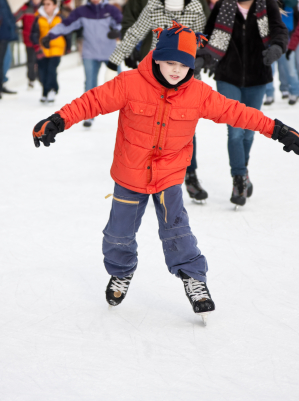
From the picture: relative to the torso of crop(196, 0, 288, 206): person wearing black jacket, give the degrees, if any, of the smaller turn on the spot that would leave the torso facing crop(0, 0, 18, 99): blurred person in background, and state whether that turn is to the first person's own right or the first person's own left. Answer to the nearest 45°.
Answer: approximately 135° to the first person's own right

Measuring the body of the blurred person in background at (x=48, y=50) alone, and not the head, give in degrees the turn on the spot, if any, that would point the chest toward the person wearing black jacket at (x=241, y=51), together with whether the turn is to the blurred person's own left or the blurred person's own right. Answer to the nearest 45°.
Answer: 0° — they already face them

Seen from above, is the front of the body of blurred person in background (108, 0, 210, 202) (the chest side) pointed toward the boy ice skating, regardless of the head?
yes

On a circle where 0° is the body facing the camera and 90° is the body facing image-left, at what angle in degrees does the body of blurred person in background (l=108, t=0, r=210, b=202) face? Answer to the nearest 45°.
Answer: approximately 0°

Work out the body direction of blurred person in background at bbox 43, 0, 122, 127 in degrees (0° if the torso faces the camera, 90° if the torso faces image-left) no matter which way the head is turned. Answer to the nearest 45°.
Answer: approximately 0°

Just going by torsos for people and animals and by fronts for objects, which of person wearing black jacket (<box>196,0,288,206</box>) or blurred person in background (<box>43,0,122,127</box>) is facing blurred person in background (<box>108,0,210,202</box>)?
blurred person in background (<box>43,0,122,127</box>)

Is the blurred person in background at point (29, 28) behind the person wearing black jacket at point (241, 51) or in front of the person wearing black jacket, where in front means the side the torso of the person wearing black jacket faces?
behind

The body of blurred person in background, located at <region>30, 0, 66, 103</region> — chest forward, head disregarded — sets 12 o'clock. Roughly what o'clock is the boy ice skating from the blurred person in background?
The boy ice skating is roughly at 12 o'clock from the blurred person in background.

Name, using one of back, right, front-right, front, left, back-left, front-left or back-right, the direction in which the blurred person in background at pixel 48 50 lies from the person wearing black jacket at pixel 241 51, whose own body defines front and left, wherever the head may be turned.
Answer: back-right

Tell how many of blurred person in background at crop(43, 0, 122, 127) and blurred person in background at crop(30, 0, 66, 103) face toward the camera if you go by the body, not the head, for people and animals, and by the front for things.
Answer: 2

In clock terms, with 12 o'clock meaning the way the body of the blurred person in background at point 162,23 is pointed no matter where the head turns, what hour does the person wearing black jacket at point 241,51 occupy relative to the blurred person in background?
The person wearing black jacket is roughly at 10 o'clock from the blurred person in background.
